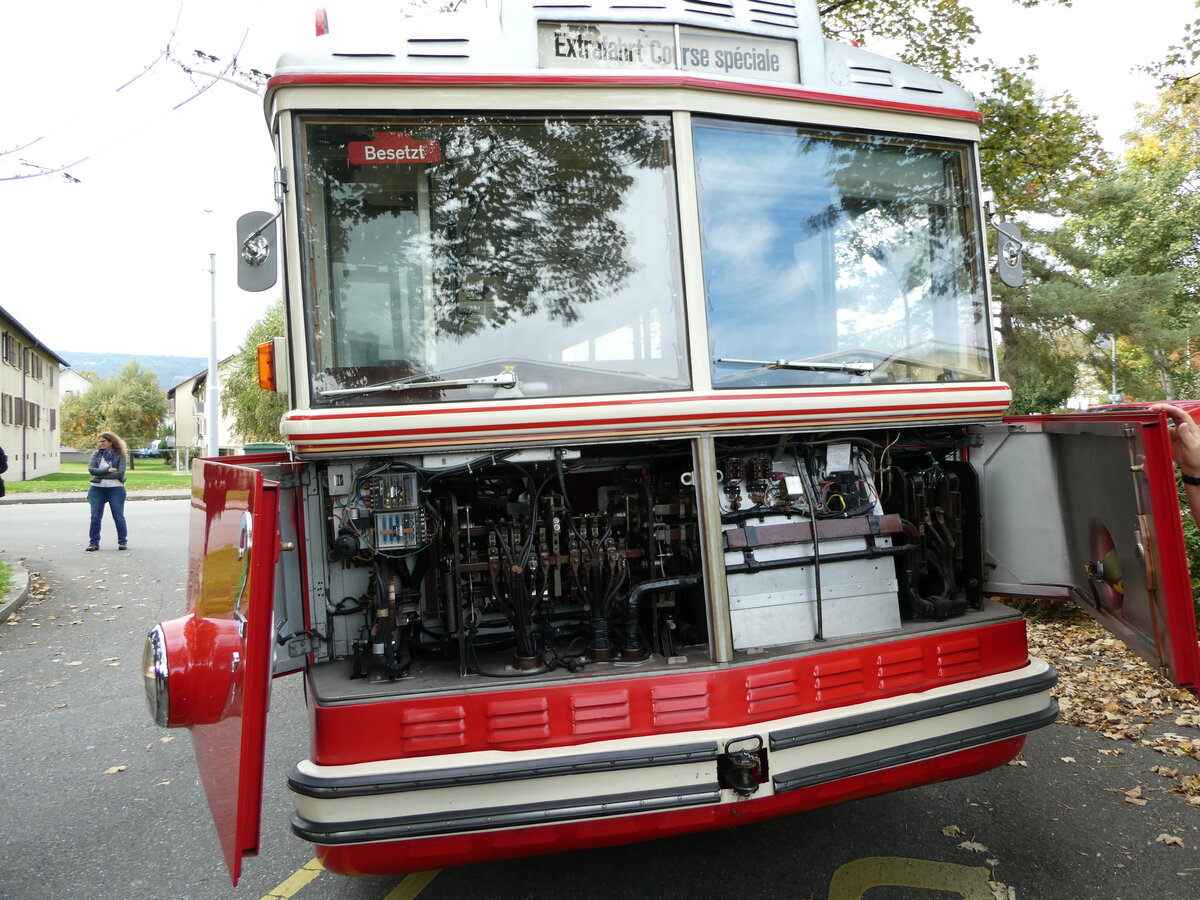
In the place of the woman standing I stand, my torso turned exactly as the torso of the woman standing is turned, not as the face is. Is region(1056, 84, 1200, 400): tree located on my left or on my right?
on my left

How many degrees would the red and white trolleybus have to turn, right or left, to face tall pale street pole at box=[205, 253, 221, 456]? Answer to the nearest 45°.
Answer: approximately 135° to its right

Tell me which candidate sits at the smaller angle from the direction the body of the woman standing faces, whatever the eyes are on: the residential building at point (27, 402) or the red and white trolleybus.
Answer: the red and white trolleybus

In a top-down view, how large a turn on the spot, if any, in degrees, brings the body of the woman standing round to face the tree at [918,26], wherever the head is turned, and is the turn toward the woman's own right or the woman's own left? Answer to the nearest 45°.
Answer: approximately 45° to the woman's own left

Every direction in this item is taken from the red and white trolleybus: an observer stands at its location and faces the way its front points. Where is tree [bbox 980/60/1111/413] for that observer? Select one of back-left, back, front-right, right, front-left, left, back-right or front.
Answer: back-left

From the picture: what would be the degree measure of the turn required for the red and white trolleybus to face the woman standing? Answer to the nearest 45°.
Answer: approximately 135° to its right

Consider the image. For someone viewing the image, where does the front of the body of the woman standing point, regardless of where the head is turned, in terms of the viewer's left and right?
facing the viewer

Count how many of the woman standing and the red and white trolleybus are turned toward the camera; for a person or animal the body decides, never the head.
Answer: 2

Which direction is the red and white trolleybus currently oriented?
toward the camera

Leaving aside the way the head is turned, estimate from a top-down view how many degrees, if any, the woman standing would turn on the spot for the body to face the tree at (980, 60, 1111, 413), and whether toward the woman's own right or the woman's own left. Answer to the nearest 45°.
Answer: approximately 45° to the woman's own left
